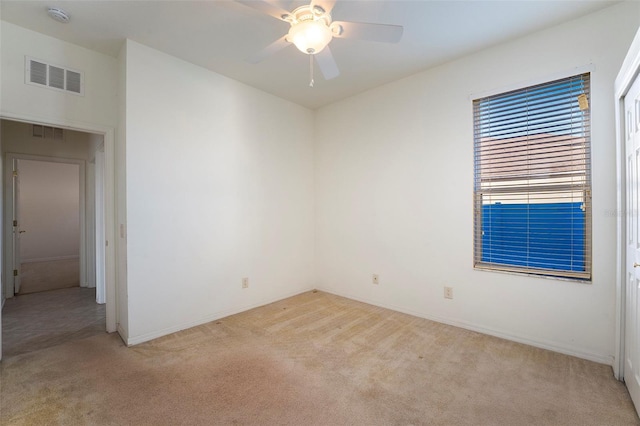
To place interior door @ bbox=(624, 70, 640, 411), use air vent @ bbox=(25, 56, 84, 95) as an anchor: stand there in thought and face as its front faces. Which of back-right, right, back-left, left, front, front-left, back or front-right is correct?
front

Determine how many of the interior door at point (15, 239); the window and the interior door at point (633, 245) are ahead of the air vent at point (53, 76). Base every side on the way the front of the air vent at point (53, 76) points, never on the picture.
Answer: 2

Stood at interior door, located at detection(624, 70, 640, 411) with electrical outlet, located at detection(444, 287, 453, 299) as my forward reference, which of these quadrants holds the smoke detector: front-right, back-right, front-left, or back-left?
front-left

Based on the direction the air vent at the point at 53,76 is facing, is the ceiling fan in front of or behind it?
in front

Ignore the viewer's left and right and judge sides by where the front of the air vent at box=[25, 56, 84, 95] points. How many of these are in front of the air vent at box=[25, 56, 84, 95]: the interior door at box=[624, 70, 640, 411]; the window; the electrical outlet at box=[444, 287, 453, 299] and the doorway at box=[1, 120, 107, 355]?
3

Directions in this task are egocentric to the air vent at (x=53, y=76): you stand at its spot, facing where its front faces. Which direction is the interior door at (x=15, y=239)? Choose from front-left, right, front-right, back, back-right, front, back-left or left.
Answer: back-left

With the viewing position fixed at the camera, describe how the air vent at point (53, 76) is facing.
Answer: facing the viewer and to the right of the viewer
